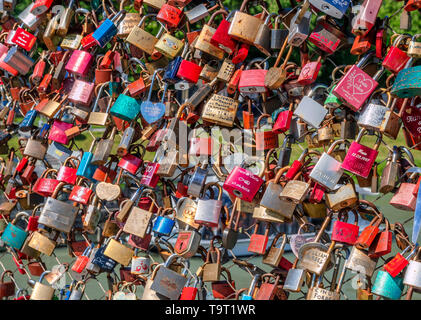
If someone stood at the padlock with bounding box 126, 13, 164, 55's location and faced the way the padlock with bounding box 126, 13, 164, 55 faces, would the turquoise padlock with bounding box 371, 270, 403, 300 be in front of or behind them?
in front

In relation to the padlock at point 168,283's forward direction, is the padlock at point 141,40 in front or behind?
behind

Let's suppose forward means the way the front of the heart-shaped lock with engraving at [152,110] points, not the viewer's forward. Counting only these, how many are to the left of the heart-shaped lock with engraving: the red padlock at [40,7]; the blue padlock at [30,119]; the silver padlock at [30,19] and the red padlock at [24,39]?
0

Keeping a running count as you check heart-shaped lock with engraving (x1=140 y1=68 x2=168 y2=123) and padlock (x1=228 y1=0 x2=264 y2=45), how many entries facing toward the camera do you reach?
2

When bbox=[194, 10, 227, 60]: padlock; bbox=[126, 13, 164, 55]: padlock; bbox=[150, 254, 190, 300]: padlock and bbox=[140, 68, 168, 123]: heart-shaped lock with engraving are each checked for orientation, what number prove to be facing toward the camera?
4

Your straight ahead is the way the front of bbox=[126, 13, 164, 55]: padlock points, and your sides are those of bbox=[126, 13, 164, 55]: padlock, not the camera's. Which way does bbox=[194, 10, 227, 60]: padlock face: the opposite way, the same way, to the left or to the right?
the same way

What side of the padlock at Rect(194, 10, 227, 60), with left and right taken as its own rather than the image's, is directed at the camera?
front

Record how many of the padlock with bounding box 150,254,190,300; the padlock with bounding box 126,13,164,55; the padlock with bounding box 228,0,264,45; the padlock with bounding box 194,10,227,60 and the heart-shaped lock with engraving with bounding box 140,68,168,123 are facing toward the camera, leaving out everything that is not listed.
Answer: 5

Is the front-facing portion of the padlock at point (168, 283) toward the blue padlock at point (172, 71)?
no

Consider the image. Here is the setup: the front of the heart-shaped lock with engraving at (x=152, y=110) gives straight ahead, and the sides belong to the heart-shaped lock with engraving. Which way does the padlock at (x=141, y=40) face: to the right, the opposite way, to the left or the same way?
the same way

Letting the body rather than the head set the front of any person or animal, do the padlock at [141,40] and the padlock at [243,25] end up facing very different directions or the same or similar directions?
same or similar directions

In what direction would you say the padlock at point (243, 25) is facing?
toward the camera

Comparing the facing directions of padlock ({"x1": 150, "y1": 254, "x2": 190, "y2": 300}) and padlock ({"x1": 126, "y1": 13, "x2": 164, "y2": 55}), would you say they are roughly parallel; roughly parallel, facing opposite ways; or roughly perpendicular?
roughly parallel
